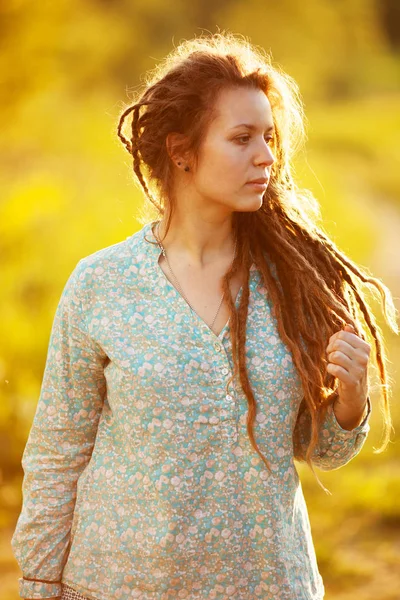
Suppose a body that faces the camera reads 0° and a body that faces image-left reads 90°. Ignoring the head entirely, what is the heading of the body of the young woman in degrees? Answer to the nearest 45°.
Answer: approximately 315°

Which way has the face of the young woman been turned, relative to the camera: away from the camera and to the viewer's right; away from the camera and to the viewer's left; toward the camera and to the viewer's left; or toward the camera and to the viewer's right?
toward the camera and to the viewer's right
